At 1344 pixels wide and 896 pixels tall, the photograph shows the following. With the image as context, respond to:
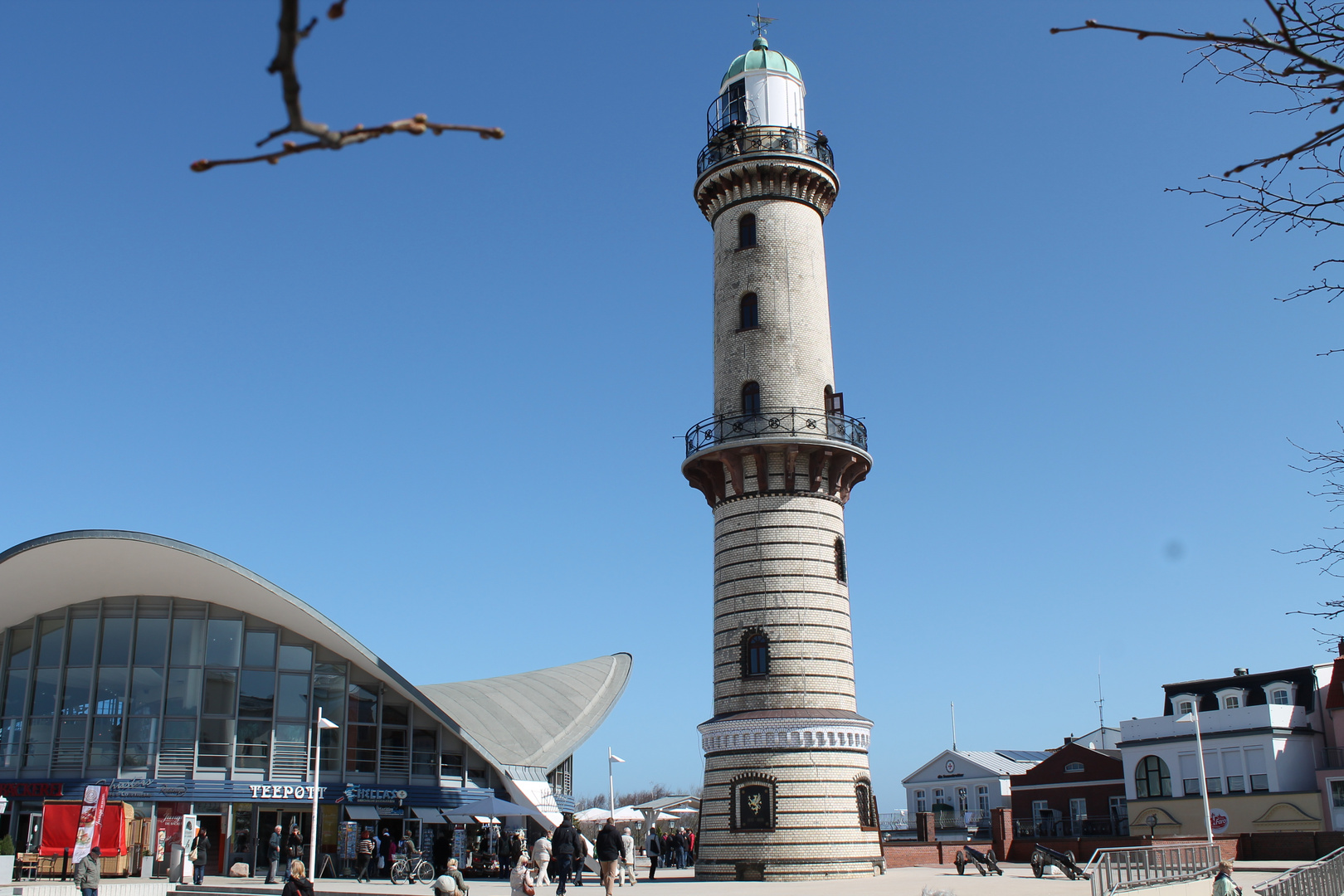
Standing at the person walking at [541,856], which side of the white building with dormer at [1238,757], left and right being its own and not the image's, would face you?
front

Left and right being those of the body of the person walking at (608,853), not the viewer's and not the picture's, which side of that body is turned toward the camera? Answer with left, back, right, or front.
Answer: back

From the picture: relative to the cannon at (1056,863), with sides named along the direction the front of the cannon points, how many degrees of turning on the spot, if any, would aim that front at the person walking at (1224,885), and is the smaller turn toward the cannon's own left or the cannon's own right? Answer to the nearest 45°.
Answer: approximately 135° to the cannon's own left

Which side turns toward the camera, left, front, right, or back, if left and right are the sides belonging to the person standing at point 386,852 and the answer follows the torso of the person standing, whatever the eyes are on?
back

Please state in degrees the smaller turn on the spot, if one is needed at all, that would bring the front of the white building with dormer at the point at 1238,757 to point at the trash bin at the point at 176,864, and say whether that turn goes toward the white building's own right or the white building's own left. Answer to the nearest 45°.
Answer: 0° — it already faces it

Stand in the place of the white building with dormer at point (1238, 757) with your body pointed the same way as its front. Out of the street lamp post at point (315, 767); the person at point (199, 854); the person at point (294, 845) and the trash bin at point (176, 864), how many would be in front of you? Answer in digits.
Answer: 4

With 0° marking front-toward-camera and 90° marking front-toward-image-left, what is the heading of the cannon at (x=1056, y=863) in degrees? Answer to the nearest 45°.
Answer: approximately 135°

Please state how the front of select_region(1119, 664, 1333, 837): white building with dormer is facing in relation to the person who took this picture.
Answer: facing the viewer and to the left of the viewer

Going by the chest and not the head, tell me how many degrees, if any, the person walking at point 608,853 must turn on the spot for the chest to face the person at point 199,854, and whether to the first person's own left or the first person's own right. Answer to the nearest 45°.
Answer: approximately 45° to the first person's own left

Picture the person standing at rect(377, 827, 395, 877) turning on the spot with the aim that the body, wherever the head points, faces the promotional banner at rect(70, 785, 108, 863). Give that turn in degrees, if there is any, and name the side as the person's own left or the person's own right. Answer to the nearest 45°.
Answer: approximately 135° to the person's own left

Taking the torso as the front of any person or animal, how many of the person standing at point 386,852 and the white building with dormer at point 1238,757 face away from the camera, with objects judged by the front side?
1
